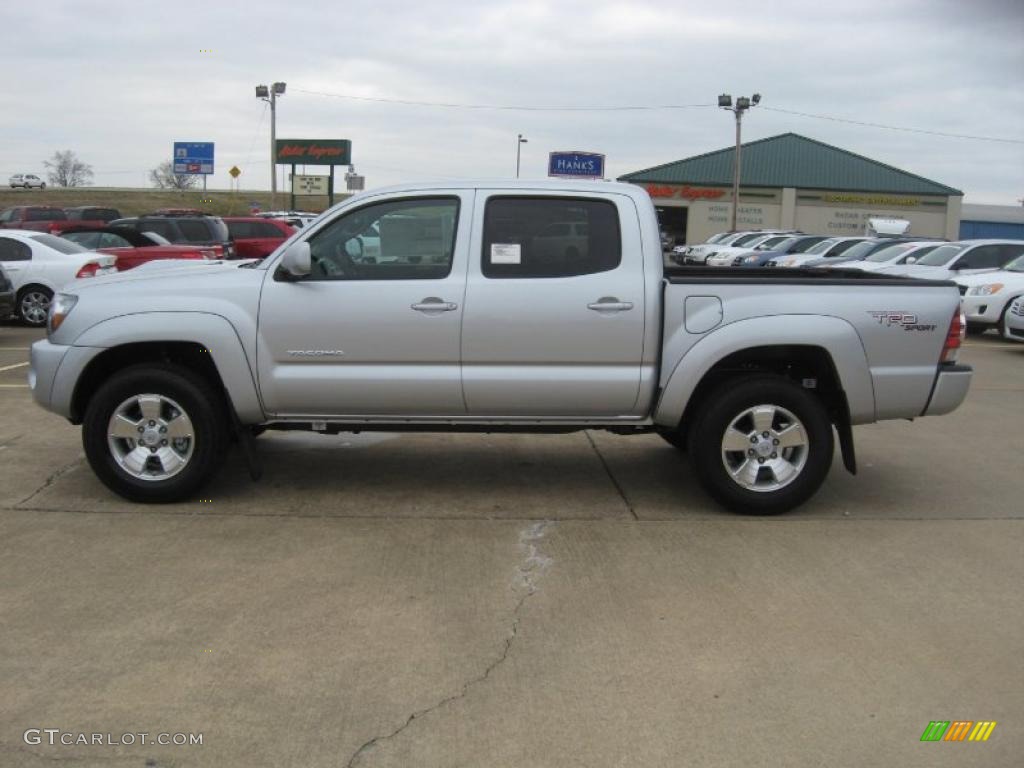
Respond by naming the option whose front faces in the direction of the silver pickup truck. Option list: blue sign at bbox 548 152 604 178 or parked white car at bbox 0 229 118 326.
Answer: the blue sign

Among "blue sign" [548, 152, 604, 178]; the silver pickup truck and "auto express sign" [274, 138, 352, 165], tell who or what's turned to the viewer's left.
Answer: the silver pickup truck

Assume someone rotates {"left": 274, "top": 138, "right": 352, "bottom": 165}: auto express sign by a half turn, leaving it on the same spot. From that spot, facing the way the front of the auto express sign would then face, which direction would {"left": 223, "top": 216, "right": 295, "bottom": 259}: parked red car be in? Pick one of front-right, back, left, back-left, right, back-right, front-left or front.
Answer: back

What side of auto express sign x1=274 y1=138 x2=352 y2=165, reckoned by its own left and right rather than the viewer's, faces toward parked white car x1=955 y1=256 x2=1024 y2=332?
front

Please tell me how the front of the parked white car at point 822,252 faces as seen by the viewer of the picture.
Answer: facing the viewer and to the left of the viewer

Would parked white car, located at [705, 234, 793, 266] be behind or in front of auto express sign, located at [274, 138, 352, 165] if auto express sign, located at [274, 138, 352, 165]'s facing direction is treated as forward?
in front

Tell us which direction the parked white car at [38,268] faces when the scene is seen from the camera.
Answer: facing away from the viewer and to the left of the viewer

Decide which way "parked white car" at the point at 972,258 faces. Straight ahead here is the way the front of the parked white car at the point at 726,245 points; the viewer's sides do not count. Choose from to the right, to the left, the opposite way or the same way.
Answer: the same way

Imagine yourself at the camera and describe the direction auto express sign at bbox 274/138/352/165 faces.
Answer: facing the viewer

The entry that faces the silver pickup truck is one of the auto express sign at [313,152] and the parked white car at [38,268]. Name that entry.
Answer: the auto express sign

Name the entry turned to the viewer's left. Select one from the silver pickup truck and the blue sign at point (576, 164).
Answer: the silver pickup truck

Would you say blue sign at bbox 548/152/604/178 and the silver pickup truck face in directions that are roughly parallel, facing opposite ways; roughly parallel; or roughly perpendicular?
roughly perpendicular

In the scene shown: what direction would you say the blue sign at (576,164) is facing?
toward the camera

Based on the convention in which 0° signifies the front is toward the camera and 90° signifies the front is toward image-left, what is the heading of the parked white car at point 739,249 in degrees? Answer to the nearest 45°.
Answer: approximately 45°

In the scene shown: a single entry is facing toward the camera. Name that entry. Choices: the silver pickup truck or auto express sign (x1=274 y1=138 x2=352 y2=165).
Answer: the auto express sign

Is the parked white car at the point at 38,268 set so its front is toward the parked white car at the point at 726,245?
no

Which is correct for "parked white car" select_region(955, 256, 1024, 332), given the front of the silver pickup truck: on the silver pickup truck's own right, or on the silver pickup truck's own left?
on the silver pickup truck's own right

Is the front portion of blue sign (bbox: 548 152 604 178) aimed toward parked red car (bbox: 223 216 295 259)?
no
